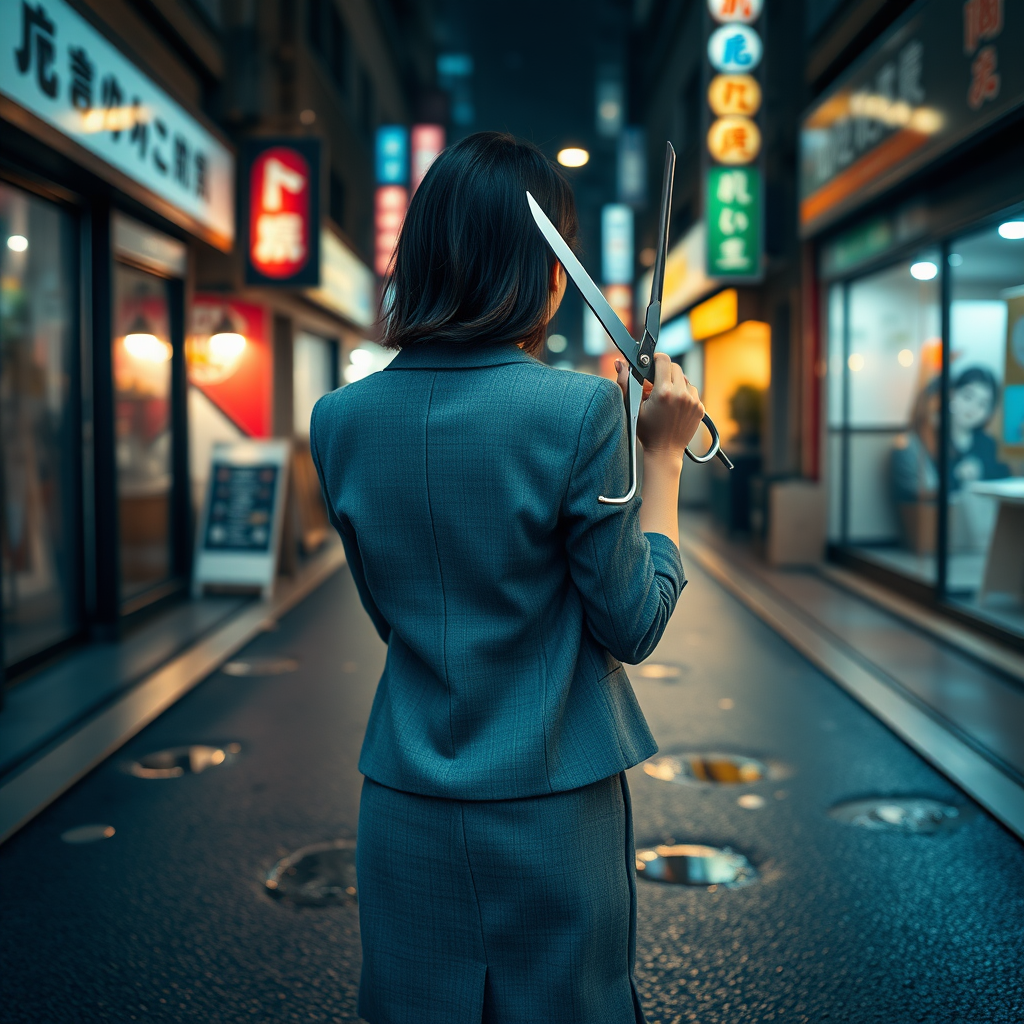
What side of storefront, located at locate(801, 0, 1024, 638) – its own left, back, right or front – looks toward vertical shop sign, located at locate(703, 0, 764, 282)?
right

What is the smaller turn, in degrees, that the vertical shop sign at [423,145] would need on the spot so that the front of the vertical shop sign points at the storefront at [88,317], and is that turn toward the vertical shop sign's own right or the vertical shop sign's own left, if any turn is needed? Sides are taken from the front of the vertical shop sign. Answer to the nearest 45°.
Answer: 0° — it already faces it

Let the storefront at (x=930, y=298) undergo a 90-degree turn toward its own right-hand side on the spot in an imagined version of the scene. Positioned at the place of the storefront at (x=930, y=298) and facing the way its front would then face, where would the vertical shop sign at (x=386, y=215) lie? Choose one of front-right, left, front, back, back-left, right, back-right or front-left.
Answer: front

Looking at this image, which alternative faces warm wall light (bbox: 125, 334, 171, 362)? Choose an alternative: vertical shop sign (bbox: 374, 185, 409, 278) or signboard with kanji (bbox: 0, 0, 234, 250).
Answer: the vertical shop sign

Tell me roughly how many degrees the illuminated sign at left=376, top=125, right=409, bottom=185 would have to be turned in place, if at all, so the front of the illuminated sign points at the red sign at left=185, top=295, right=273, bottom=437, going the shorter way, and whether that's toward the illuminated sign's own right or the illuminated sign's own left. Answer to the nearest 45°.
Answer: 0° — it already faces it

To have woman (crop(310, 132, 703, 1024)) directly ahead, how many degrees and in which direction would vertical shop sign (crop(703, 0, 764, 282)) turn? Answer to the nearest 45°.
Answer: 0° — it already faces them

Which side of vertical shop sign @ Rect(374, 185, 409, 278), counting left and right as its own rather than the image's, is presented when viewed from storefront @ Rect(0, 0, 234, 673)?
front

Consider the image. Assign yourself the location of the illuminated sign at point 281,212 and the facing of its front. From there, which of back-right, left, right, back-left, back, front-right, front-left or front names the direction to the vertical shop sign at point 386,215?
back

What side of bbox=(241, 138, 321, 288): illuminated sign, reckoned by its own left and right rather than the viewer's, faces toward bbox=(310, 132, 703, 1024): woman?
front

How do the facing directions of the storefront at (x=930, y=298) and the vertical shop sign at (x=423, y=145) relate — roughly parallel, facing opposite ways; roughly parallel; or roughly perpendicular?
roughly perpendicular

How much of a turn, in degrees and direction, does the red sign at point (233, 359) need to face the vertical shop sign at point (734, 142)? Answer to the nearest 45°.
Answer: approximately 90° to its left

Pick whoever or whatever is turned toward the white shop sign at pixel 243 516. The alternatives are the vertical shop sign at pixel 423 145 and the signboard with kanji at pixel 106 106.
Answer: the vertical shop sign

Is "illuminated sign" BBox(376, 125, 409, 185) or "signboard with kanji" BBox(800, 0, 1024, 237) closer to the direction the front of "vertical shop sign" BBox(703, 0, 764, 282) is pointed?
the signboard with kanji
